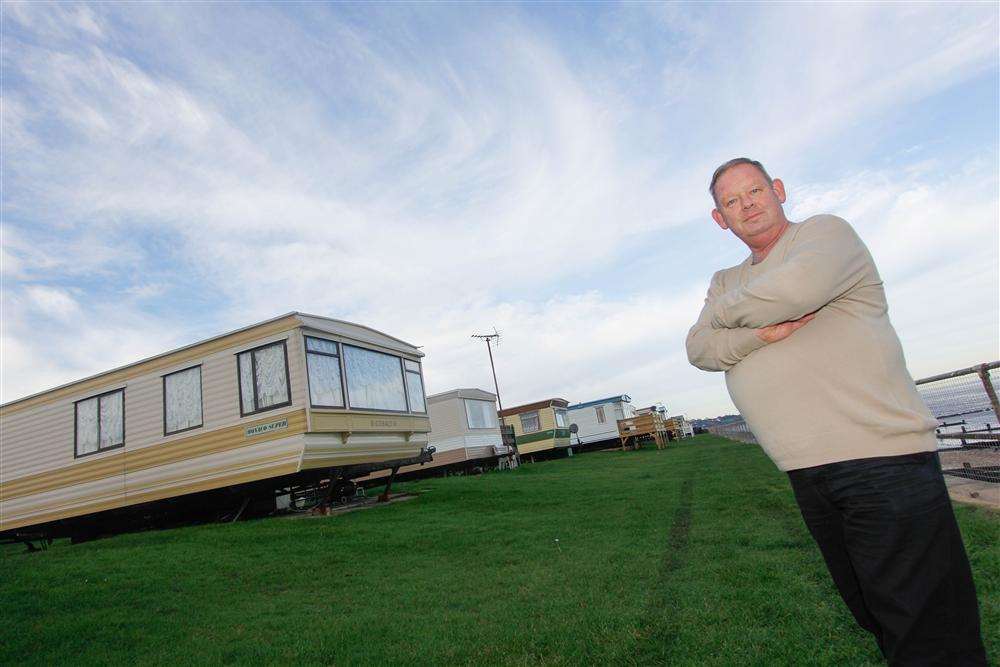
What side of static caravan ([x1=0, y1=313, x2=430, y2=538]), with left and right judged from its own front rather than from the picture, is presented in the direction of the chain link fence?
front

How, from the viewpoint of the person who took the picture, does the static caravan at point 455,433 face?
facing the viewer and to the right of the viewer

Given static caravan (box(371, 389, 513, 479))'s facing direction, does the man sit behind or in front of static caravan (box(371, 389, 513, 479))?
in front

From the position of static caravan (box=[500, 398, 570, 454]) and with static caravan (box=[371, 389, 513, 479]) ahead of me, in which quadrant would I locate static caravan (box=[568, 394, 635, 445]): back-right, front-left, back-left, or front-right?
back-left

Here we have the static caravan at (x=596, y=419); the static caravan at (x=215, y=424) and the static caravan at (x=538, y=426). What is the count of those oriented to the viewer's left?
0

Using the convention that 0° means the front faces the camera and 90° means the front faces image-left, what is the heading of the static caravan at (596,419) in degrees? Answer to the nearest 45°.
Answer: approximately 315°

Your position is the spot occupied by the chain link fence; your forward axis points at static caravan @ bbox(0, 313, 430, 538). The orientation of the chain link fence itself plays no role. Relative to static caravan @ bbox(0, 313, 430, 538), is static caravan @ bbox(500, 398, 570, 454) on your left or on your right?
right

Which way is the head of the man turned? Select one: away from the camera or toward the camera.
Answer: toward the camera

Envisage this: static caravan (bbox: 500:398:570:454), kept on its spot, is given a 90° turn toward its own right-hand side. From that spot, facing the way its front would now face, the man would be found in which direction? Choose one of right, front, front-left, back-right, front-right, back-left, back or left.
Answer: front-left

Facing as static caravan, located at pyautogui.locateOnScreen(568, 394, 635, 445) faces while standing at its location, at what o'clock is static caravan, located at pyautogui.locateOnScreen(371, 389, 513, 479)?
static caravan, located at pyautogui.locateOnScreen(371, 389, 513, 479) is roughly at 2 o'clock from static caravan, located at pyautogui.locateOnScreen(568, 394, 635, 445).

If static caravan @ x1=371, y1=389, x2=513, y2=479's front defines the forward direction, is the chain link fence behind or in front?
in front

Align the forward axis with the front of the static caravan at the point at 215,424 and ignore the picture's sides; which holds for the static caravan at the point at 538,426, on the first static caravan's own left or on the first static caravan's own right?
on the first static caravan's own left

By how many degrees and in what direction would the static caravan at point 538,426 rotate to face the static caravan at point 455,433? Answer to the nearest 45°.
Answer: approximately 45° to its right

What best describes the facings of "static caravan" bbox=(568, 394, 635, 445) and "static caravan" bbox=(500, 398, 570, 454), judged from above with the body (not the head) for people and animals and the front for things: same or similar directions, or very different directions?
same or similar directions

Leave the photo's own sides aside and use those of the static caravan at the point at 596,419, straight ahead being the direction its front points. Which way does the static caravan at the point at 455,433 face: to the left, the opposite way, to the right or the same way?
the same way
